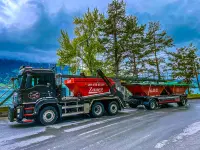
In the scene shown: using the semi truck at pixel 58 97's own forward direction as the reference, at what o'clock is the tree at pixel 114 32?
The tree is roughly at 5 o'clock from the semi truck.

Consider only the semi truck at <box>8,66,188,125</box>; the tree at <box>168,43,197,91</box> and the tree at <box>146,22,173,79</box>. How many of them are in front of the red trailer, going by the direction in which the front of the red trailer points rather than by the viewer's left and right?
1

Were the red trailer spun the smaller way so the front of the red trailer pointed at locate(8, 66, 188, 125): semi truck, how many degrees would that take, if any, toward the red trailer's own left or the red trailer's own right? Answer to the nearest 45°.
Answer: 0° — it already faces it

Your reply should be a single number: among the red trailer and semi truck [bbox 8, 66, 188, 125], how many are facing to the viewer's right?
0

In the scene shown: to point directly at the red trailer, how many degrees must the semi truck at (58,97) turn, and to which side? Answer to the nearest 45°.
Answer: approximately 180°

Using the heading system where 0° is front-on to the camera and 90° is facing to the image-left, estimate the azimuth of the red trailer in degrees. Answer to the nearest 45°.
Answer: approximately 45°

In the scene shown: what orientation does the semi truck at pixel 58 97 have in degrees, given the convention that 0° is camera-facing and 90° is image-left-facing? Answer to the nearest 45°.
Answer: approximately 45°
